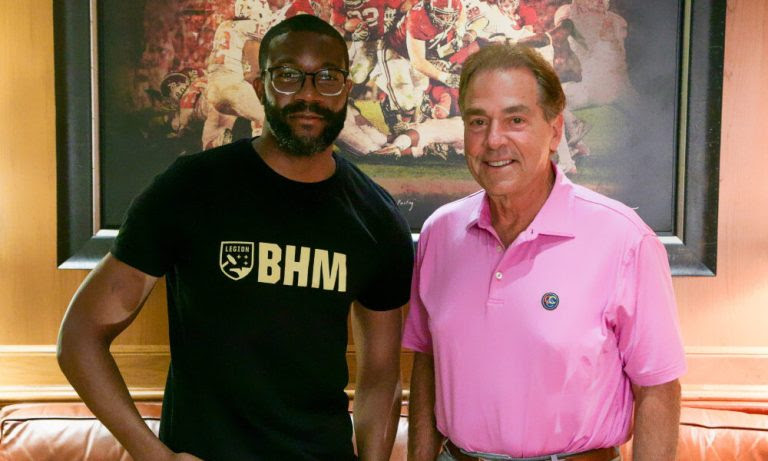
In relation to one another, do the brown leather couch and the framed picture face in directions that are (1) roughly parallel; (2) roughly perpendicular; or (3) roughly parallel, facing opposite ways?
roughly parallel

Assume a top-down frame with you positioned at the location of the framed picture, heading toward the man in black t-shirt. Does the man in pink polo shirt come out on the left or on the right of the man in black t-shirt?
left

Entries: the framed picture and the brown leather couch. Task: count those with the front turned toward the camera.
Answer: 2

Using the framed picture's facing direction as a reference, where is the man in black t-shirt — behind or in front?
in front

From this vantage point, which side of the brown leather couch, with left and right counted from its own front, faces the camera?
front

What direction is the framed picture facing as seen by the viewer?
toward the camera

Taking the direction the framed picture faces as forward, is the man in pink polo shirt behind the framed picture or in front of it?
in front
